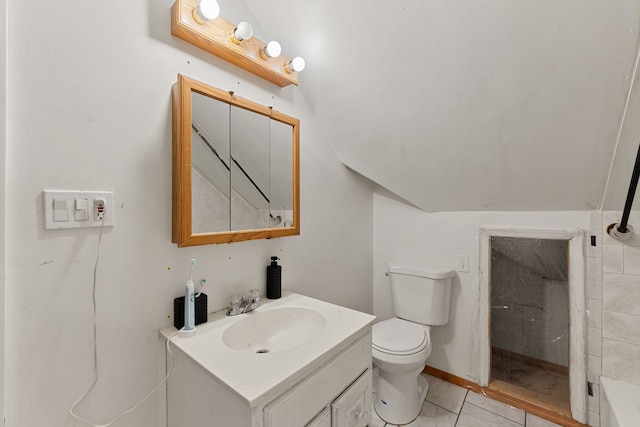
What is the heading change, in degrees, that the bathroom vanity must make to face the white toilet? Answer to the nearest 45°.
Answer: approximately 90° to its left

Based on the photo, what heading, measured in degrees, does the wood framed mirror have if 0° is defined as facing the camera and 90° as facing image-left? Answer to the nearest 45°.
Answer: approximately 315°

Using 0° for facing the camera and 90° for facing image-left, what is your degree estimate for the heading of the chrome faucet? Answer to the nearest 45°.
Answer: approximately 315°

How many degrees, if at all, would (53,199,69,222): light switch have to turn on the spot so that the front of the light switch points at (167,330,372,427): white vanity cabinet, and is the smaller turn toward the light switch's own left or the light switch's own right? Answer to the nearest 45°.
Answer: approximately 45° to the light switch's own left

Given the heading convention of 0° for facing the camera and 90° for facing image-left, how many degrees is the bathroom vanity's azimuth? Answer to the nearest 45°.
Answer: approximately 315°

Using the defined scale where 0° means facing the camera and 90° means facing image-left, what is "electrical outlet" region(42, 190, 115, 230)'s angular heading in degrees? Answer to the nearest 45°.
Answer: approximately 0°

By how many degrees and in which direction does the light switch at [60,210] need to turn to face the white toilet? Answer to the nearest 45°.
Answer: approximately 90° to its left
